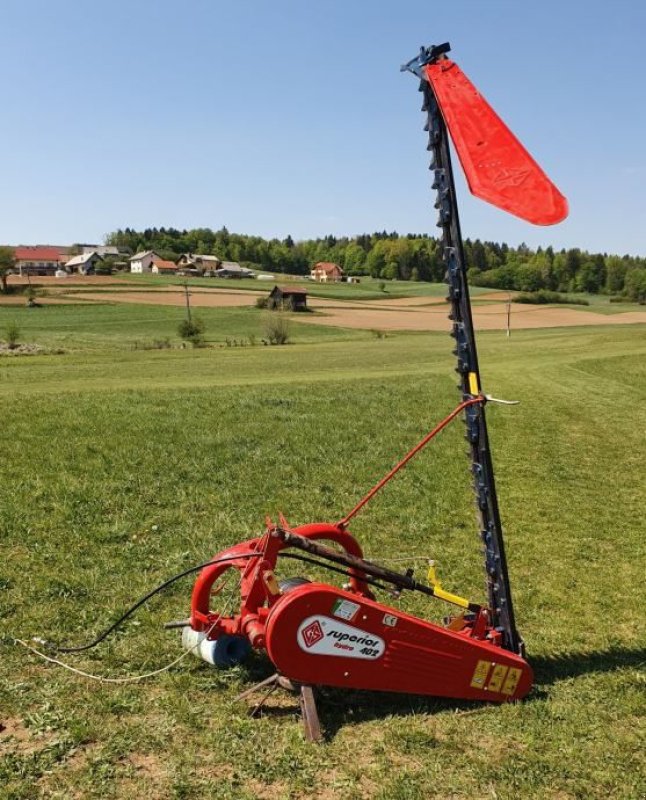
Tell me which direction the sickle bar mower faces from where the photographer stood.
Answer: facing away from the viewer and to the left of the viewer
